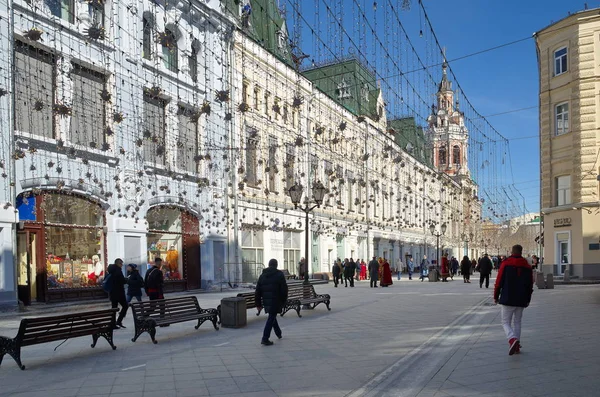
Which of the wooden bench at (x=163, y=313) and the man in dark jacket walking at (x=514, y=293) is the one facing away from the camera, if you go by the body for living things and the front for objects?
the man in dark jacket walking

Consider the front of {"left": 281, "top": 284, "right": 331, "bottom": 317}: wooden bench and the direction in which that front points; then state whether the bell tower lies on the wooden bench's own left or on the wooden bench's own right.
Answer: on the wooden bench's own left

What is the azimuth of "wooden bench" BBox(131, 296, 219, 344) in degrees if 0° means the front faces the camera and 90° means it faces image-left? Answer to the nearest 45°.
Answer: approximately 315°

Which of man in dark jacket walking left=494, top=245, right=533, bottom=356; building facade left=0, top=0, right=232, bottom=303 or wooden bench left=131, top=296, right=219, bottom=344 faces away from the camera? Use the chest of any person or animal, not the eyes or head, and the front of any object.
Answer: the man in dark jacket walking

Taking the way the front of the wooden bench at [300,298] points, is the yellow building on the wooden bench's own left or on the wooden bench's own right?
on the wooden bench's own left

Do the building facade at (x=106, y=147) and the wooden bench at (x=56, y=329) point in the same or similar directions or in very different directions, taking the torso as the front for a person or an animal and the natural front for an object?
very different directions

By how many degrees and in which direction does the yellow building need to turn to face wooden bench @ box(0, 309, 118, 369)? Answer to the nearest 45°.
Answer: approximately 45° to its left

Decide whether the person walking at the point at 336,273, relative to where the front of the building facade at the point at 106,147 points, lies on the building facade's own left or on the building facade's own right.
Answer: on the building facade's own left

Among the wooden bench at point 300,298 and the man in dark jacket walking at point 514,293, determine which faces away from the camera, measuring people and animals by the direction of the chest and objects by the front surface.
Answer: the man in dark jacket walking
